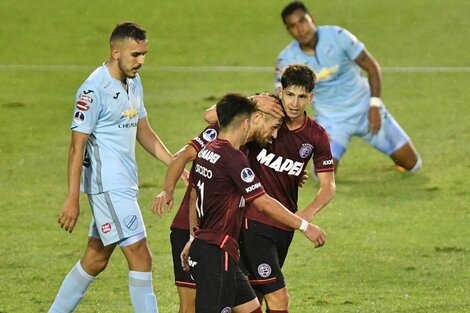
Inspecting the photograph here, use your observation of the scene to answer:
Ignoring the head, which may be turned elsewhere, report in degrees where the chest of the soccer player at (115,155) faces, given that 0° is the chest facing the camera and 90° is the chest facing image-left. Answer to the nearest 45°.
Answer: approximately 315°

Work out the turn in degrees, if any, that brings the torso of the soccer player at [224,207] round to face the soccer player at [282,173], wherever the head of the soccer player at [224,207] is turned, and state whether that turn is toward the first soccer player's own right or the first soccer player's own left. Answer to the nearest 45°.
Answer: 0° — they already face them

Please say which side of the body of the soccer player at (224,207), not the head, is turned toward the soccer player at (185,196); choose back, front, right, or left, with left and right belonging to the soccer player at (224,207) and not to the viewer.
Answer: left
